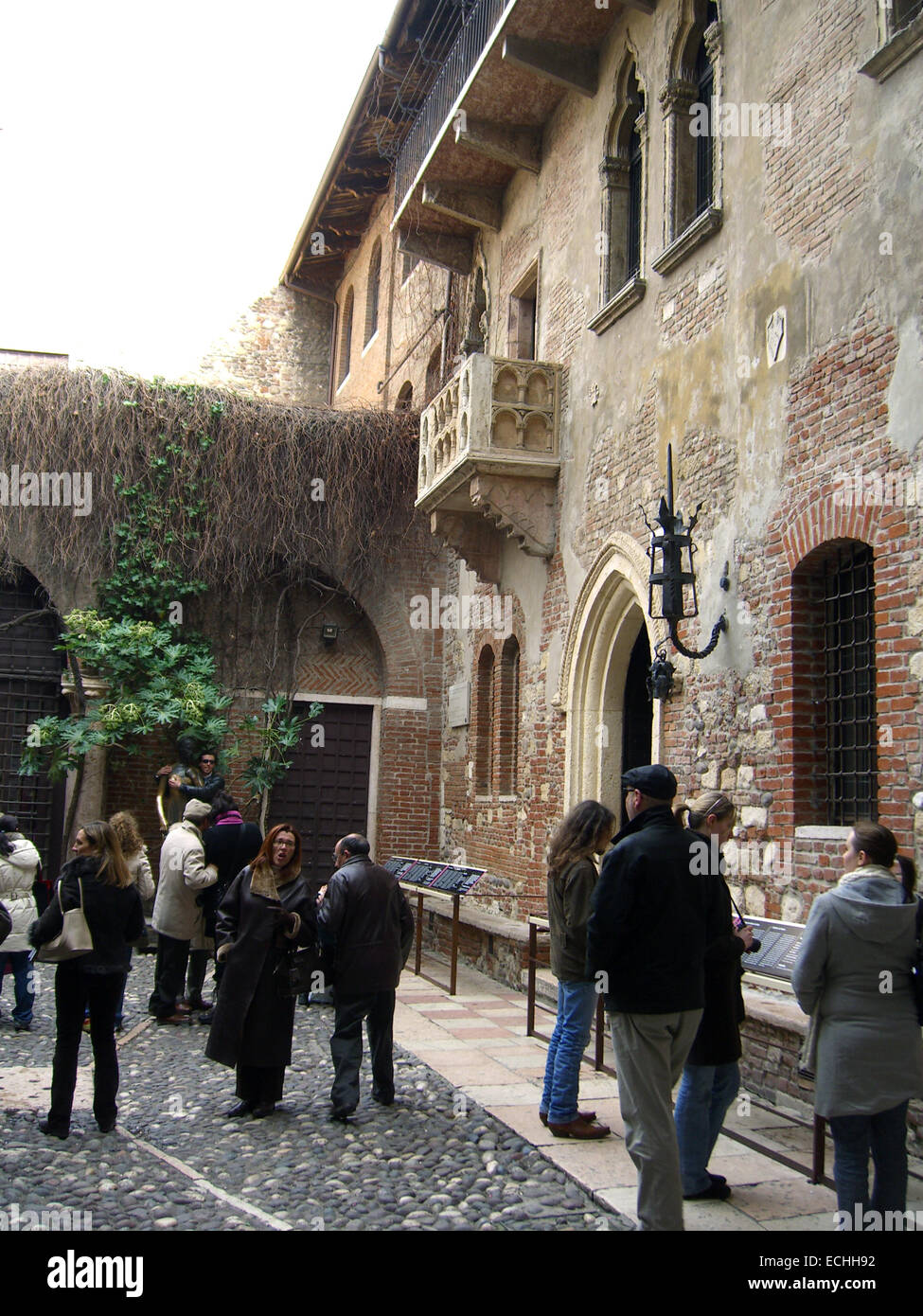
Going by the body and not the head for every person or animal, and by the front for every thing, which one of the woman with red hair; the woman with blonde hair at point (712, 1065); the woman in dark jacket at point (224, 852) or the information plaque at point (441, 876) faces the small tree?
the woman in dark jacket

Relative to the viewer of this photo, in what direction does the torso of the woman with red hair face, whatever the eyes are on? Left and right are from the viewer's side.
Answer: facing the viewer

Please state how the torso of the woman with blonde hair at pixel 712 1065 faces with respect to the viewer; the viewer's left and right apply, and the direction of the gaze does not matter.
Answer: facing to the right of the viewer

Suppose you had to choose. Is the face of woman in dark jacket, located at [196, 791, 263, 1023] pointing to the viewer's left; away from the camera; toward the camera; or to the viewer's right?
away from the camera

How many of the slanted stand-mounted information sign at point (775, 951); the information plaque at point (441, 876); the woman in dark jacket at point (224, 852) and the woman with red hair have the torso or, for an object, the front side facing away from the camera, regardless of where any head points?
1

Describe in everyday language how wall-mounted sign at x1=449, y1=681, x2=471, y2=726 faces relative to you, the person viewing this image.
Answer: facing the viewer and to the left of the viewer

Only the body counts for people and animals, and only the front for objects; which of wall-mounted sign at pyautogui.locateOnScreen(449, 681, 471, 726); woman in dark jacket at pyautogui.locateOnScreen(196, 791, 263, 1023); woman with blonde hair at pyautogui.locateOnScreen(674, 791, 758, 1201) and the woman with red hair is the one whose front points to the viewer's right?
the woman with blonde hair

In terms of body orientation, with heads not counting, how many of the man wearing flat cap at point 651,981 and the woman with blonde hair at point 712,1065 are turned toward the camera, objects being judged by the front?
0

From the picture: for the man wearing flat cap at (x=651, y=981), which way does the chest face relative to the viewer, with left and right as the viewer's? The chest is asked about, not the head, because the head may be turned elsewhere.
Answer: facing away from the viewer and to the left of the viewer

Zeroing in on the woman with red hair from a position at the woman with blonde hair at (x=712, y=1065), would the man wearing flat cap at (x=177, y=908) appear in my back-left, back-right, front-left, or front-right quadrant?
front-right

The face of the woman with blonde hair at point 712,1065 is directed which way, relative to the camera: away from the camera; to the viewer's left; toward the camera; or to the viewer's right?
to the viewer's right

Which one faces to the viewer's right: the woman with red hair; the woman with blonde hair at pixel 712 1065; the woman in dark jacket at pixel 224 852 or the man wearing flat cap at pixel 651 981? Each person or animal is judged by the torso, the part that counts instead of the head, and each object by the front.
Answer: the woman with blonde hair

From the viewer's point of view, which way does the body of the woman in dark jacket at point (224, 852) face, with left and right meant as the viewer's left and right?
facing away from the viewer

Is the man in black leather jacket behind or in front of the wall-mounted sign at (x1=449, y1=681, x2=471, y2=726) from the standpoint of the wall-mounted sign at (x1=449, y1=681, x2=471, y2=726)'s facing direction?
in front

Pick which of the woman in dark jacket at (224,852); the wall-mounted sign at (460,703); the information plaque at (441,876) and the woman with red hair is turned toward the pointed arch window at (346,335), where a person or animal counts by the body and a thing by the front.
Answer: the woman in dark jacket

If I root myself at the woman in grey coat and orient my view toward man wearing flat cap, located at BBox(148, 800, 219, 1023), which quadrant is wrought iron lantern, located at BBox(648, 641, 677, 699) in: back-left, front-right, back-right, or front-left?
front-right
